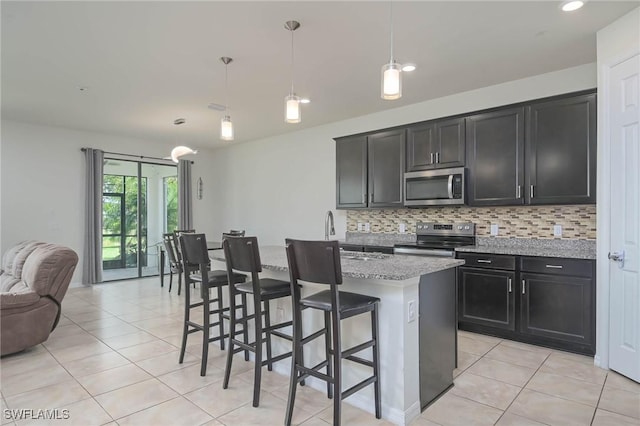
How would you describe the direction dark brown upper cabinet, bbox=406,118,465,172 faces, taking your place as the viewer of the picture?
facing the viewer and to the left of the viewer

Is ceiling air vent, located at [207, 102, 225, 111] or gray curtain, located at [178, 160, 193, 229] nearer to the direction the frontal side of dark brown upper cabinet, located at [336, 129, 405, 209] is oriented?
the ceiling air vent

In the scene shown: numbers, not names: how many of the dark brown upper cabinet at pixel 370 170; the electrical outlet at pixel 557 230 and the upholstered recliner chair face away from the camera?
0

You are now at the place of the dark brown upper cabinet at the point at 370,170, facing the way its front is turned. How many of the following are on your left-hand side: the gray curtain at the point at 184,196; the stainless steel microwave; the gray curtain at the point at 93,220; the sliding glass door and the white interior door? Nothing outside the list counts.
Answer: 2

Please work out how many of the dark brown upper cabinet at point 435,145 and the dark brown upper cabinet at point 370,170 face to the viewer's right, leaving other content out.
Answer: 0

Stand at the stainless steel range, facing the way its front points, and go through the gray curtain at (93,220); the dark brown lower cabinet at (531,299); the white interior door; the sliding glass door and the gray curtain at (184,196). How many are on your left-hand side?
2

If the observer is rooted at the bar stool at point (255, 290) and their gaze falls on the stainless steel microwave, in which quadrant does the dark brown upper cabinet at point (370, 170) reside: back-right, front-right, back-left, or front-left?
front-left

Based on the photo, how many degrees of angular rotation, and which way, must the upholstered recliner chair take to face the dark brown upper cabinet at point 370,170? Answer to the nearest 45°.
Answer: approximately 135° to its left

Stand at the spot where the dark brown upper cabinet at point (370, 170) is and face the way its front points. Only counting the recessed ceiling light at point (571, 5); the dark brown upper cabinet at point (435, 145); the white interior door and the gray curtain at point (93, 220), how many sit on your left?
3

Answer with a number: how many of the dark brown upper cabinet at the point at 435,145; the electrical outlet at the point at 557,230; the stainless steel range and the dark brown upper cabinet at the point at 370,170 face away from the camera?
0

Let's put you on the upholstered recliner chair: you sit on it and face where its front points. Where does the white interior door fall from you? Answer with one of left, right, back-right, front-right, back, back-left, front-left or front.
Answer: left

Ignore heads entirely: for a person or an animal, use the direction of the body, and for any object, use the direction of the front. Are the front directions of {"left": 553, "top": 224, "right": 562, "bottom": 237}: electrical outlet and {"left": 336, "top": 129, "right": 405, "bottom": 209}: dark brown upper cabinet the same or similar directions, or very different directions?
same or similar directions

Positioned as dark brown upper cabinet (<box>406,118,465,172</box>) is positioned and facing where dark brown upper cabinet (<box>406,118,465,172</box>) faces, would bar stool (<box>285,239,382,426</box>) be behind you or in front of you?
in front

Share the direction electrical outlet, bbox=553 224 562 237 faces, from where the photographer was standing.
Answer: facing the viewer

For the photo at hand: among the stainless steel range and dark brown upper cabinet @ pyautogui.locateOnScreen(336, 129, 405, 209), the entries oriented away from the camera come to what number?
0

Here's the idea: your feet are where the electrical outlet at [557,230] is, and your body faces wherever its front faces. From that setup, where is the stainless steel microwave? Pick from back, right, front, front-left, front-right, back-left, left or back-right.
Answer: right

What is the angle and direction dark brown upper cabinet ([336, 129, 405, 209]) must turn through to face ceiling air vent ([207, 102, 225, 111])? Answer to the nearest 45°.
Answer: approximately 45° to its right

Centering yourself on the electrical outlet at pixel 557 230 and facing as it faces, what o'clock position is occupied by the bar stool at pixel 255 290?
The bar stool is roughly at 1 o'clock from the electrical outlet.

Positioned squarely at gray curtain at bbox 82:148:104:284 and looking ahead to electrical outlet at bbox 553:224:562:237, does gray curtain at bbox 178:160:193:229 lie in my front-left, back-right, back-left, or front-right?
front-left
